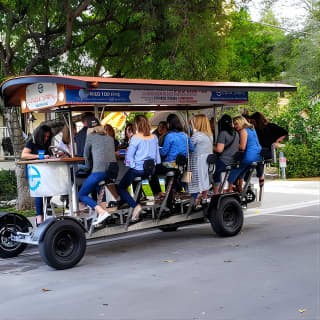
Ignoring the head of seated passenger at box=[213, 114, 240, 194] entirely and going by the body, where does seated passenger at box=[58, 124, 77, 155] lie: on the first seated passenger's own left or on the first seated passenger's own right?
on the first seated passenger's own left

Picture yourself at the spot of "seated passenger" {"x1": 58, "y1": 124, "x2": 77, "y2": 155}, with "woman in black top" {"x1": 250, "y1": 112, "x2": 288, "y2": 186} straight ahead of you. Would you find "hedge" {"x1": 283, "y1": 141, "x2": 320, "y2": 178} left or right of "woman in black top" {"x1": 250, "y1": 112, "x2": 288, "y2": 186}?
left

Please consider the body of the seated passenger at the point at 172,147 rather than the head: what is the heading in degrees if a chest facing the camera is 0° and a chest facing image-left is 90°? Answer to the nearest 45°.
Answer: approximately 135°

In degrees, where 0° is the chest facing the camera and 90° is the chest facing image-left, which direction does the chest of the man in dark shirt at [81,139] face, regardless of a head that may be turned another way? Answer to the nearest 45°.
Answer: approximately 45°

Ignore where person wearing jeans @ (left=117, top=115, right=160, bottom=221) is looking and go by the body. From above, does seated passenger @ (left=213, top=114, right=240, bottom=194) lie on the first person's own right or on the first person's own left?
on the first person's own right

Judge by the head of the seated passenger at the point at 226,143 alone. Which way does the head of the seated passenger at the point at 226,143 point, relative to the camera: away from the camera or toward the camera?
away from the camera

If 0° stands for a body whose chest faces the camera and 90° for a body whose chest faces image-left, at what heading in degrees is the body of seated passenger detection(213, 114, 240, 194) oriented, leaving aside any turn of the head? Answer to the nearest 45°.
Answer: approximately 135°

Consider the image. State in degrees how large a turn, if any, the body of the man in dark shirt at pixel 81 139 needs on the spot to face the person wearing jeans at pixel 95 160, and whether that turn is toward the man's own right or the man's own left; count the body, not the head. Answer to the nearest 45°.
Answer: approximately 45° to the man's own left

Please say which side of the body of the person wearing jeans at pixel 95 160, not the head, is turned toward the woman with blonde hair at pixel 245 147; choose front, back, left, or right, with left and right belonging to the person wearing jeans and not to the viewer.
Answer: right

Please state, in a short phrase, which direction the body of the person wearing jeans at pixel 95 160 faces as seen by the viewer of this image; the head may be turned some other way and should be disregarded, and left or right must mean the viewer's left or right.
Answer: facing away from the viewer and to the left of the viewer

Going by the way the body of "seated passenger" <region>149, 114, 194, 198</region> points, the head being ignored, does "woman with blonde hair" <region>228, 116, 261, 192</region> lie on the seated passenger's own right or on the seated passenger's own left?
on the seated passenger's own right
